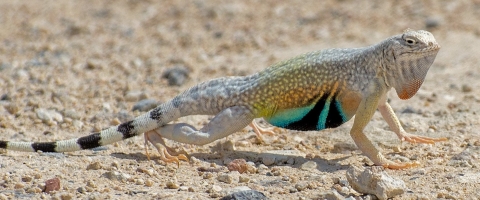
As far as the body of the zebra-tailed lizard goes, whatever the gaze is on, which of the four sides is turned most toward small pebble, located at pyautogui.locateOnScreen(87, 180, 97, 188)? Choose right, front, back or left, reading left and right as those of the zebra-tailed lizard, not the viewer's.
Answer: back

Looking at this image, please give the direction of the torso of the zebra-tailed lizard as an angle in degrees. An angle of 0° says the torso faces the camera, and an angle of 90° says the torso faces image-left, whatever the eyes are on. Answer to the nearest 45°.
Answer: approximately 270°

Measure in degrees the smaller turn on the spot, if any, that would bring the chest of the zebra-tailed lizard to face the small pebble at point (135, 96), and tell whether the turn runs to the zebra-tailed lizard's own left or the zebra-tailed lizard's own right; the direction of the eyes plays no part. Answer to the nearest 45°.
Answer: approximately 135° to the zebra-tailed lizard's own left

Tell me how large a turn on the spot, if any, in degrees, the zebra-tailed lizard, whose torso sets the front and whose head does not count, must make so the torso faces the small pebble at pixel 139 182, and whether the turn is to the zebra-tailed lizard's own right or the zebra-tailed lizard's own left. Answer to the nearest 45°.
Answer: approximately 180°

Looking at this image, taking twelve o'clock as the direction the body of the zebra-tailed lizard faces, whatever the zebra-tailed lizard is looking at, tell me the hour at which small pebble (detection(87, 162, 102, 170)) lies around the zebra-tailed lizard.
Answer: The small pebble is roughly at 6 o'clock from the zebra-tailed lizard.

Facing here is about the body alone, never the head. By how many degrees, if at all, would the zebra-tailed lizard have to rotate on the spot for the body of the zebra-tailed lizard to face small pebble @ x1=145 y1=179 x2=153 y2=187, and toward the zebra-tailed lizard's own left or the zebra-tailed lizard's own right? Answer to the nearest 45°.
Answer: approximately 180°
